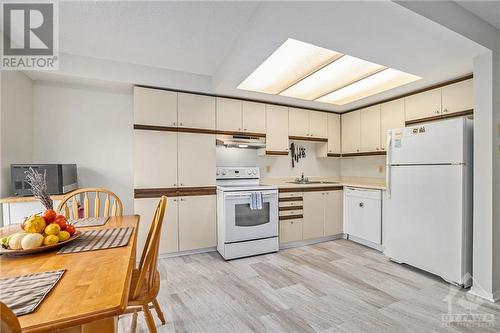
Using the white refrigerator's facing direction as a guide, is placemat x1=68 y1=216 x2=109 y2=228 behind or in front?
in front

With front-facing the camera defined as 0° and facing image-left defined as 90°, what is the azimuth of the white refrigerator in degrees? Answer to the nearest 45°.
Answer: approximately 45°

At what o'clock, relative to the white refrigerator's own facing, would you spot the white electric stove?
The white electric stove is roughly at 1 o'clock from the white refrigerator.

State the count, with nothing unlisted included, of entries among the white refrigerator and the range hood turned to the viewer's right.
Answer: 0

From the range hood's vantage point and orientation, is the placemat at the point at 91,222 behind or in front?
in front

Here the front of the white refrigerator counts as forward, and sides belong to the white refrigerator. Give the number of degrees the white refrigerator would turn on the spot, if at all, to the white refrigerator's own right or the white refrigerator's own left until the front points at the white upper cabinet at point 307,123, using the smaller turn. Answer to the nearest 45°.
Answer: approximately 45° to the white refrigerator's own right

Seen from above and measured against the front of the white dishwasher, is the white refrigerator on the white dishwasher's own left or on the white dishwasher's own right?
on the white dishwasher's own left

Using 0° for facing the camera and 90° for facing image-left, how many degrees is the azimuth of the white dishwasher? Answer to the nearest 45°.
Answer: approximately 45°

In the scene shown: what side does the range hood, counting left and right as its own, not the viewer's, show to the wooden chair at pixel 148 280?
front

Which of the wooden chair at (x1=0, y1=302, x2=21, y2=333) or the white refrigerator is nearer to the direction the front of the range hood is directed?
the wooden chair
